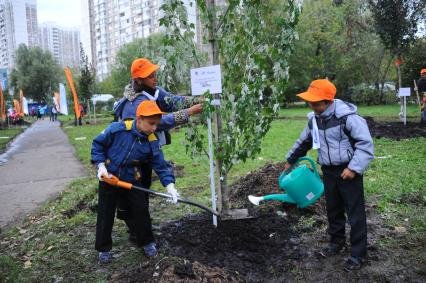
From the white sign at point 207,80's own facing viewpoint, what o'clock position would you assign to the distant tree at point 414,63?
The distant tree is roughly at 7 o'clock from the white sign.

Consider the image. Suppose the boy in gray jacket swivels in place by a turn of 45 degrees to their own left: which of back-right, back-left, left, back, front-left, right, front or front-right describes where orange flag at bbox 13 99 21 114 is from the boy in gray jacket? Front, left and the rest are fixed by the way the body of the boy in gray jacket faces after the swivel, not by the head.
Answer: back-right

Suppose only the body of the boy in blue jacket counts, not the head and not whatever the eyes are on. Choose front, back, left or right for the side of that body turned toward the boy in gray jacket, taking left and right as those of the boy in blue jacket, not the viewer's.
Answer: left

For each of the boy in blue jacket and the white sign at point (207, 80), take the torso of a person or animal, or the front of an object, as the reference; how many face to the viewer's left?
0

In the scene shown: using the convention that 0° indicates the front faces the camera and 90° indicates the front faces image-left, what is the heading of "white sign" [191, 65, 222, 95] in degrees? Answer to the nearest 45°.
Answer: approximately 0°

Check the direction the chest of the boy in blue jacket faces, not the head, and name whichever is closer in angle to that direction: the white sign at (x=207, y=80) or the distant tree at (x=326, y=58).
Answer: the white sign

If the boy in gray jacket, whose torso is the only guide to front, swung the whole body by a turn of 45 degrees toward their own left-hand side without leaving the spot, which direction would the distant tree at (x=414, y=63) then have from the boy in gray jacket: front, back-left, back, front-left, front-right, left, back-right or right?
back

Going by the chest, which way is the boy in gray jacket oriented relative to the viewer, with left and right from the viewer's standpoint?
facing the viewer and to the left of the viewer

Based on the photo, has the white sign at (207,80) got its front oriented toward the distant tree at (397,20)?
no

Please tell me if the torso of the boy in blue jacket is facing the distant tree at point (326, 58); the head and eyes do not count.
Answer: no

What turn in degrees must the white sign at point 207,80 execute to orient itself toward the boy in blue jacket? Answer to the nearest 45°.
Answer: approximately 90° to its right

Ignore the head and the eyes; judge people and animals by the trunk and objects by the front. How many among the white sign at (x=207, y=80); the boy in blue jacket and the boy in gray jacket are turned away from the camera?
0

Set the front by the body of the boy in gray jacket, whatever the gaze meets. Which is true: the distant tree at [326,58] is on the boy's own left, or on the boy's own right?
on the boy's own right

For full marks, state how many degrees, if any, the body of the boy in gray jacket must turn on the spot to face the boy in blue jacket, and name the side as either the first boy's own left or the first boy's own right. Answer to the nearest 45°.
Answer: approximately 45° to the first boy's own right

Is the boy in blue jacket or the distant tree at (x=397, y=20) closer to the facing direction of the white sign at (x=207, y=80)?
the boy in blue jacket

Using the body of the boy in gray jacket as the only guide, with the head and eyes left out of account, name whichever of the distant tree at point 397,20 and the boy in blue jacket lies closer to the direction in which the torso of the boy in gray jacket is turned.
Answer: the boy in blue jacket

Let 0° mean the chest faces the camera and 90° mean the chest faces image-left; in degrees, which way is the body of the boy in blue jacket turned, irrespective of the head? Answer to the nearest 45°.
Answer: approximately 315°
